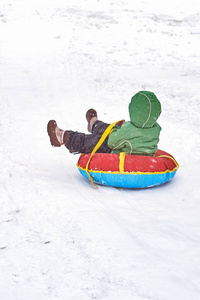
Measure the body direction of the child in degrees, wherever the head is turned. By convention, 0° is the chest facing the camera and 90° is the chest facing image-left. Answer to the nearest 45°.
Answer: approximately 135°
